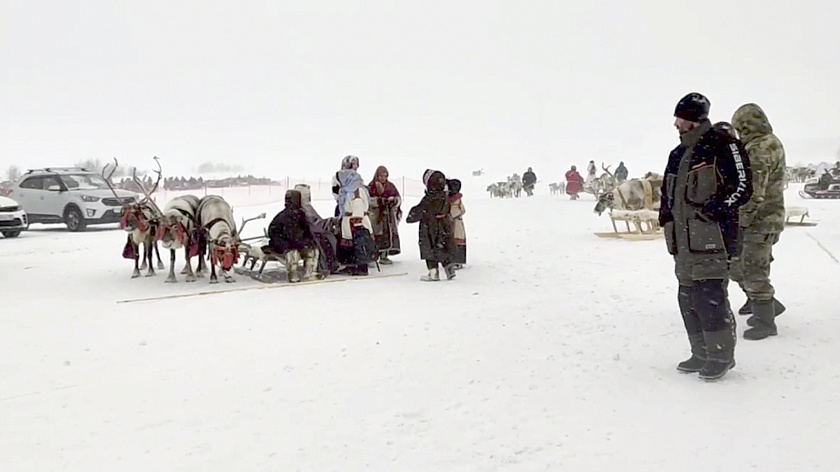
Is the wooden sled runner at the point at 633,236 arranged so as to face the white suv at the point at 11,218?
yes

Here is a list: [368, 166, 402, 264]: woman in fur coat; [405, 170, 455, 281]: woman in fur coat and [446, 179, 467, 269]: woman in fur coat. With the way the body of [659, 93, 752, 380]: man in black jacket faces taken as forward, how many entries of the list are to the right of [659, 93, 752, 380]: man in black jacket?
3

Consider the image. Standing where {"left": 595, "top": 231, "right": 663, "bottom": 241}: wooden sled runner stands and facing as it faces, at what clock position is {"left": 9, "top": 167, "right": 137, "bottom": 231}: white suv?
The white suv is roughly at 12 o'clock from the wooden sled runner.

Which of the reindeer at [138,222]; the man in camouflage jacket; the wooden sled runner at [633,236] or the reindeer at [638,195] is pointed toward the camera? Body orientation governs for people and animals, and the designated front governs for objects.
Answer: the reindeer at [138,222]

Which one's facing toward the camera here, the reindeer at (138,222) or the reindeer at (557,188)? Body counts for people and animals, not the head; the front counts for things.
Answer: the reindeer at (138,222)

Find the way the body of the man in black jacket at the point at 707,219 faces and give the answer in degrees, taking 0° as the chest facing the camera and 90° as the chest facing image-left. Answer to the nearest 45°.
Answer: approximately 45°

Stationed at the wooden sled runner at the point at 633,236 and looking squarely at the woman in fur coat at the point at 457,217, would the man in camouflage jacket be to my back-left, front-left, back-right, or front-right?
front-left

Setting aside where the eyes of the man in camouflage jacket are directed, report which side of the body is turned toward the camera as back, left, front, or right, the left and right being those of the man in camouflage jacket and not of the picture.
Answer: left

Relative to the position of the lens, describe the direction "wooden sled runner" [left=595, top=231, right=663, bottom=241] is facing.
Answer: facing to the left of the viewer

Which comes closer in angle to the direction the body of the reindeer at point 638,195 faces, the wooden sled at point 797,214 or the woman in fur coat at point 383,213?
the woman in fur coat

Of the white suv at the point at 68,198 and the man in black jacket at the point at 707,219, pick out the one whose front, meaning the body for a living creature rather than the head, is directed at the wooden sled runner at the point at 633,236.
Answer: the white suv

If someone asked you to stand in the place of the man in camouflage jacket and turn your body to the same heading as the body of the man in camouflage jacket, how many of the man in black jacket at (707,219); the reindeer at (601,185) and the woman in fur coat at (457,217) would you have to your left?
1

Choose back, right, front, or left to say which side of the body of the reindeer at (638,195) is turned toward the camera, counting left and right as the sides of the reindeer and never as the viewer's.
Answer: left
